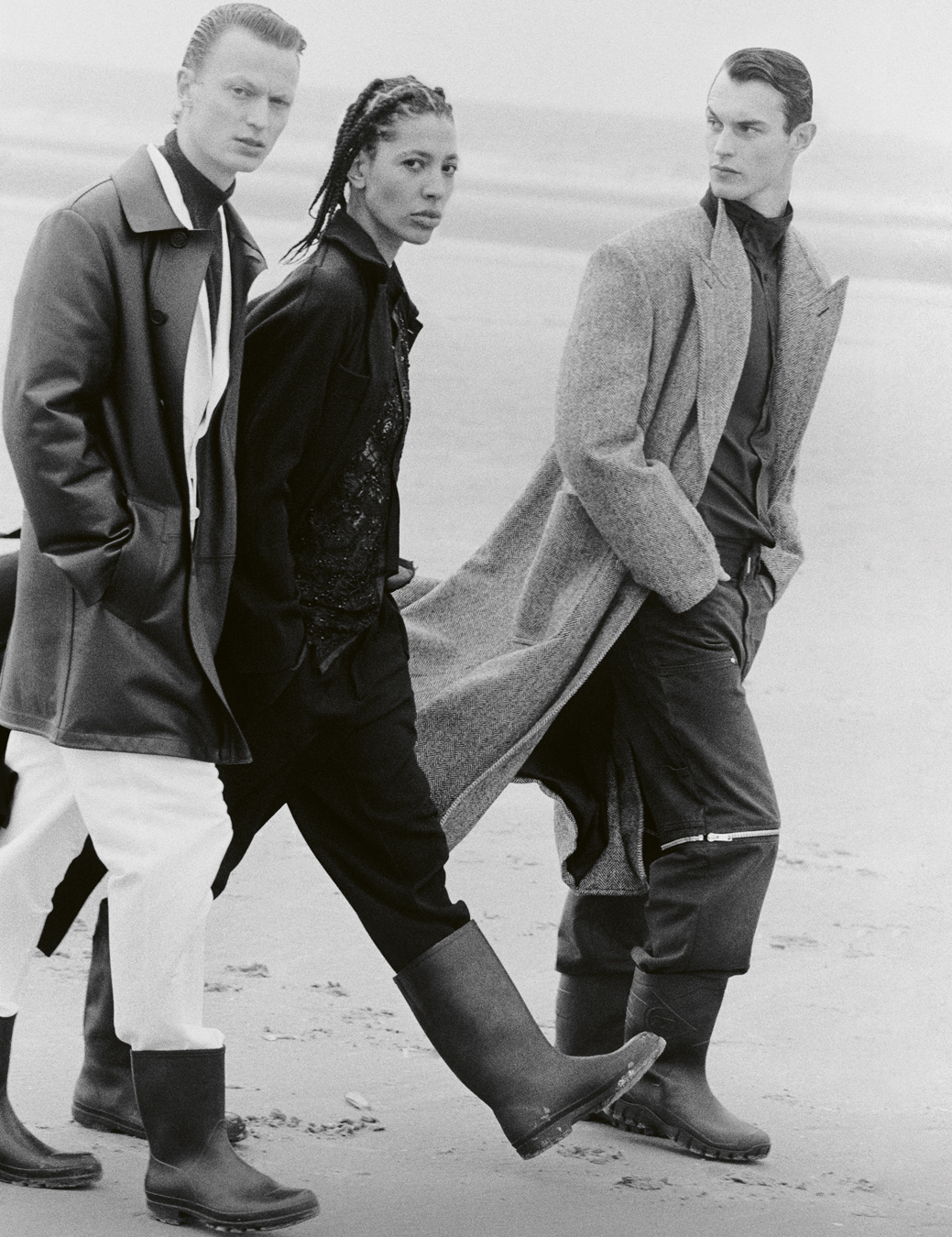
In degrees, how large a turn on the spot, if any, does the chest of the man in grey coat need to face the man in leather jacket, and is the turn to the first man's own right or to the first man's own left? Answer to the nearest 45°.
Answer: approximately 90° to the first man's own right

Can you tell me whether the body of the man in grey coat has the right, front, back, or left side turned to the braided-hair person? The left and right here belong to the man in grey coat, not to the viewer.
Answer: right

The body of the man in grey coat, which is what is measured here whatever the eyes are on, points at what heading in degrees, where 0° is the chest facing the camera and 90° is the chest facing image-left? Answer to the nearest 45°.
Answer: approximately 315°
